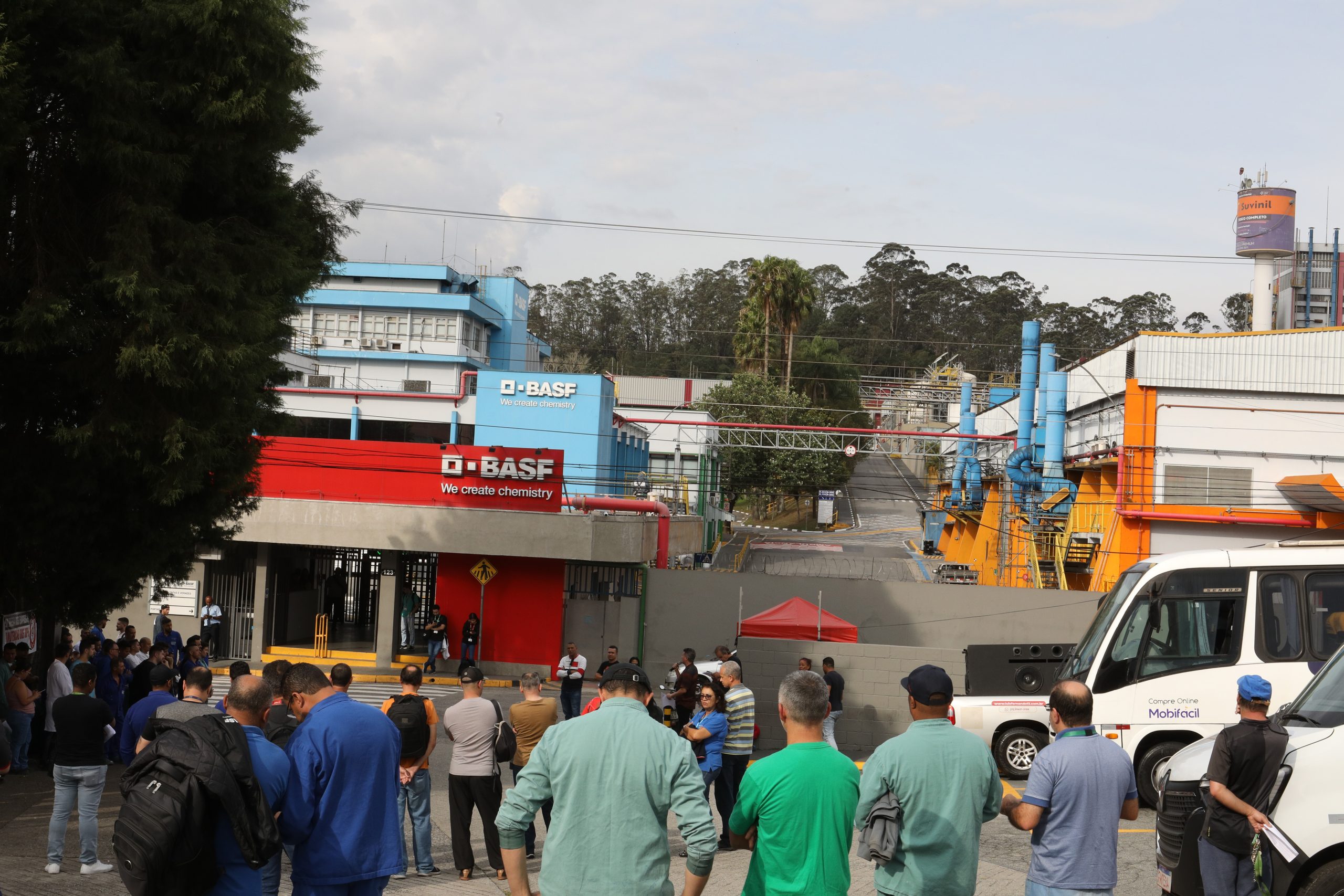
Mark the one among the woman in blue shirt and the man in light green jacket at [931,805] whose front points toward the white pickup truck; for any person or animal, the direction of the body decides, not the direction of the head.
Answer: the man in light green jacket

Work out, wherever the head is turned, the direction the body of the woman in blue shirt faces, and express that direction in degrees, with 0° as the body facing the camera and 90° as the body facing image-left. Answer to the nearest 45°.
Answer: approximately 45°

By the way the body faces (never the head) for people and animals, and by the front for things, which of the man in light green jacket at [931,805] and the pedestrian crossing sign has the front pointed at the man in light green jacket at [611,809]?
the pedestrian crossing sign

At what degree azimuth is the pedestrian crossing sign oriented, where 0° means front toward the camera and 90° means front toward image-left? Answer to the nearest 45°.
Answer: approximately 0°

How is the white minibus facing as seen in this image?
to the viewer's left

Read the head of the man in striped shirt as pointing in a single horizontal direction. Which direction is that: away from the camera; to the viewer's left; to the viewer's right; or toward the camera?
to the viewer's left

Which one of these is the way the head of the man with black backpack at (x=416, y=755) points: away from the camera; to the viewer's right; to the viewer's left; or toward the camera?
away from the camera

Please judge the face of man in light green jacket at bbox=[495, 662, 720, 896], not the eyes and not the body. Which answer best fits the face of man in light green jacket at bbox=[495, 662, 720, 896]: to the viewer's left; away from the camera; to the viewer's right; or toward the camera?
away from the camera

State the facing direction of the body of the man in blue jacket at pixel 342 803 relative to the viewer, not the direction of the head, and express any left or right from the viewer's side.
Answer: facing away from the viewer and to the left of the viewer
